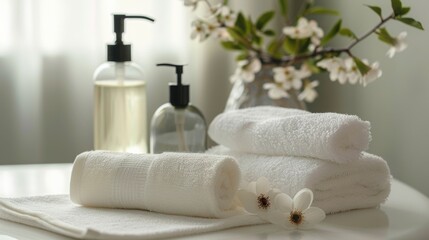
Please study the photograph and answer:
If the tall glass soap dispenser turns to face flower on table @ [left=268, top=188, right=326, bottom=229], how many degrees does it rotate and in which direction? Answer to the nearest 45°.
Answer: approximately 45° to its right

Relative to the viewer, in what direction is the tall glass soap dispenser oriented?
to the viewer's right

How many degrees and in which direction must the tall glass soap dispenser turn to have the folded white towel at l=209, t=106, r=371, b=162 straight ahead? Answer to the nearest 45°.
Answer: approximately 45° to its right
